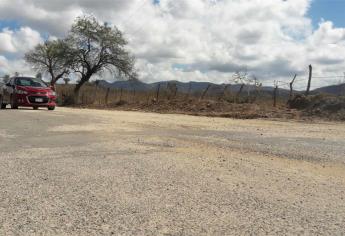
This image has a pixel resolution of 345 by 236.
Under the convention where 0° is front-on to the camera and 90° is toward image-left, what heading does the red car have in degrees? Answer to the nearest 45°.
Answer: approximately 315°
